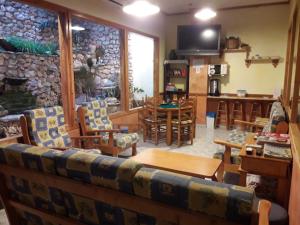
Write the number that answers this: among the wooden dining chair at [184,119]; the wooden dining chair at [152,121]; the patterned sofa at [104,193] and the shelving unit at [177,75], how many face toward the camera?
1

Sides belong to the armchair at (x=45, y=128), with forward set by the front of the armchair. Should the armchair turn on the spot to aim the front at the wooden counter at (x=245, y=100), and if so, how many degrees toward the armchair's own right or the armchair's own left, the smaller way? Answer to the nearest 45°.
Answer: approximately 45° to the armchair's own left

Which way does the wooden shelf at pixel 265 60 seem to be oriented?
toward the camera

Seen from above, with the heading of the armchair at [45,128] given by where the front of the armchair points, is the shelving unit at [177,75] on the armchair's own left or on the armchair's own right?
on the armchair's own left

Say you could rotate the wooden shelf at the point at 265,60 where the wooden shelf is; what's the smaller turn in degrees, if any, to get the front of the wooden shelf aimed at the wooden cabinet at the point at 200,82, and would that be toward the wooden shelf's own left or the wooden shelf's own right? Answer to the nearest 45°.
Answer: approximately 90° to the wooden shelf's own right

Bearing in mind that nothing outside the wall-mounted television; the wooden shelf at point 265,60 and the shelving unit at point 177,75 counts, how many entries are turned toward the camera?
3

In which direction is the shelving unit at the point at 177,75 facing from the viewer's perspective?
toward the camera

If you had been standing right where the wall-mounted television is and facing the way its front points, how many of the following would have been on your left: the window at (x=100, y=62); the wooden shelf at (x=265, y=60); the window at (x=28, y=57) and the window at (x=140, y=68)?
1

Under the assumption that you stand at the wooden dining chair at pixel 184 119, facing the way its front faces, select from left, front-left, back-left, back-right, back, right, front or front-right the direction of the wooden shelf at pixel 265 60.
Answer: right

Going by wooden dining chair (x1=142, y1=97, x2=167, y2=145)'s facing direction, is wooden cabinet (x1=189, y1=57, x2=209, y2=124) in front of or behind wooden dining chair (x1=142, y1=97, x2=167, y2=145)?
in front

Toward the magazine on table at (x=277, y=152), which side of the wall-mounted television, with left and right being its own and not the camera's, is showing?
front

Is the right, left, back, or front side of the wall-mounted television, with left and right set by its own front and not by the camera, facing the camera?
front

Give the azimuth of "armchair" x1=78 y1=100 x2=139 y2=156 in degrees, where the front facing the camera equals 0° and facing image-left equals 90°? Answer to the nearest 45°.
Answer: approximately 315°

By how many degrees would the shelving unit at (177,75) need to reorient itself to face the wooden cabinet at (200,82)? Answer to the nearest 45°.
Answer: approximately 45° to its left

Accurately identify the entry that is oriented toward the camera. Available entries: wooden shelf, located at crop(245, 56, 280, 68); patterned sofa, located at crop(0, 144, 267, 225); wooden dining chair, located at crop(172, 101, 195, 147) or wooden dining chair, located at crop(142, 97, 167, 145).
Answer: the wooden shelf

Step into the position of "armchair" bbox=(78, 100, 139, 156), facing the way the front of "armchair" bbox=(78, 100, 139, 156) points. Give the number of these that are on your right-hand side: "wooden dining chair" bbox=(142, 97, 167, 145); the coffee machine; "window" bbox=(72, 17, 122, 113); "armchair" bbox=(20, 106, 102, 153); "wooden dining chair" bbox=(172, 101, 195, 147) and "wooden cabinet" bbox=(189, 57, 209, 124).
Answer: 1

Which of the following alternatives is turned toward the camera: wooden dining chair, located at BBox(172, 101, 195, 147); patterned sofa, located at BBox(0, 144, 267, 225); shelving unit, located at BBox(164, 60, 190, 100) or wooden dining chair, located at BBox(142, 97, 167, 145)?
the shelving unit

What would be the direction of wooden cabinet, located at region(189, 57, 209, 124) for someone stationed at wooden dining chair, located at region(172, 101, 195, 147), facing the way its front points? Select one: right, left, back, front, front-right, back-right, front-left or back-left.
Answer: front-right

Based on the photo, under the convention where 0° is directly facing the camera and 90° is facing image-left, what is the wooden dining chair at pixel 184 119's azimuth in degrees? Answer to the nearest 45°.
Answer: approximately 135°

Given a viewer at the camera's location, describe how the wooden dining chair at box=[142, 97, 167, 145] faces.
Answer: facing away from the viewer and to the right of the viewer

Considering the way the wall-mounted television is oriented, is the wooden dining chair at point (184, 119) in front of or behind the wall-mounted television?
in front

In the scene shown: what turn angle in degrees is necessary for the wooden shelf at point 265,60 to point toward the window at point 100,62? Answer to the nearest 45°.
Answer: approximately 45° to its right
